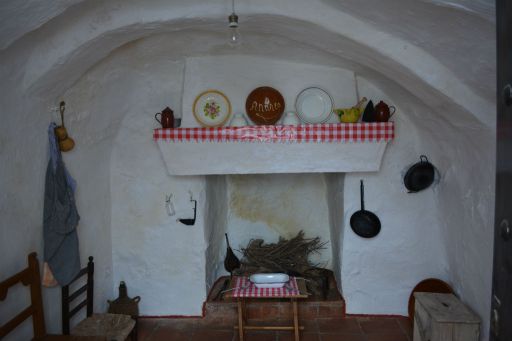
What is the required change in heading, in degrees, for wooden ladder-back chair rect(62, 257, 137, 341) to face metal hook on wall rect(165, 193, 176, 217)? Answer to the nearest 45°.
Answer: approximately 90° to its left

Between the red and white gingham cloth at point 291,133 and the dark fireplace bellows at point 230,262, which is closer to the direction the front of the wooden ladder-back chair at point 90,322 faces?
the red and white gingham cloth

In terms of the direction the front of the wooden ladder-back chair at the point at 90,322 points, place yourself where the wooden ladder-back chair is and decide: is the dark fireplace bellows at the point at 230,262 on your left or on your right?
on your left

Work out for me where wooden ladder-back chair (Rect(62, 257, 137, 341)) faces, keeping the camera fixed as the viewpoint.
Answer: facing the viewer and to the right of the viewer

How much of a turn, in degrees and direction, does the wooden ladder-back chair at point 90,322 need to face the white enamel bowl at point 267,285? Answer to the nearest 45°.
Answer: approximately 45° to its left

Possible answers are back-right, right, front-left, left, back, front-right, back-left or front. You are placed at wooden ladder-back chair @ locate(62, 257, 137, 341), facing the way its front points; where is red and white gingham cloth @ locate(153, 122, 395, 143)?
front-left

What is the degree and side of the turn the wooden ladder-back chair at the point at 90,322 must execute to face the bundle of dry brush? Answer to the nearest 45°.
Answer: approximately 45° to its left

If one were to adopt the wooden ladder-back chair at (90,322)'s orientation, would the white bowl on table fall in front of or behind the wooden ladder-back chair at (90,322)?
in front

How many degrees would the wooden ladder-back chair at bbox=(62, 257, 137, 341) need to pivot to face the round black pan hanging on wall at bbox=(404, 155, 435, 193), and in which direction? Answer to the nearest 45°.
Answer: approximately 45° to its left

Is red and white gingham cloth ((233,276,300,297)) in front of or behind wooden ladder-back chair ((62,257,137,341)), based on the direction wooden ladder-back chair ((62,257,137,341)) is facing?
in front

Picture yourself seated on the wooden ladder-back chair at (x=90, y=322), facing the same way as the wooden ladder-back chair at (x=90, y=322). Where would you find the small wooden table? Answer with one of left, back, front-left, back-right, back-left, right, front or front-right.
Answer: front-left
